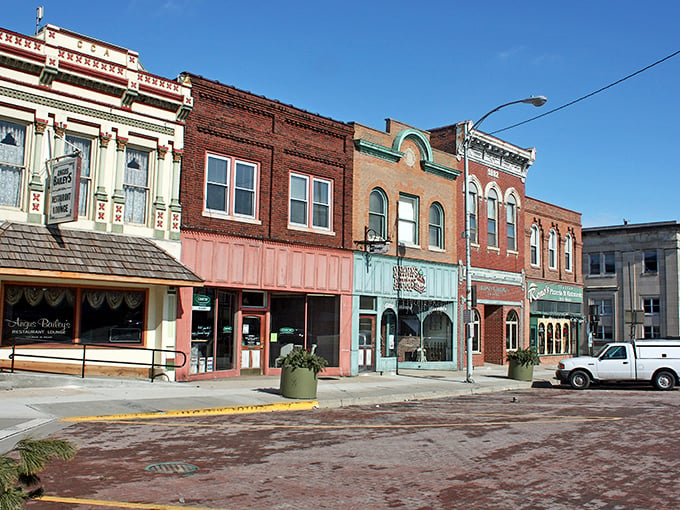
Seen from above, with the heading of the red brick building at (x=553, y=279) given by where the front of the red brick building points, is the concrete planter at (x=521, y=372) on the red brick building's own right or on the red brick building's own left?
on the red brick building's own right

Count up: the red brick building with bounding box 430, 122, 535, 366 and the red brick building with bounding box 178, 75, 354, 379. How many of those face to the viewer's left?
0

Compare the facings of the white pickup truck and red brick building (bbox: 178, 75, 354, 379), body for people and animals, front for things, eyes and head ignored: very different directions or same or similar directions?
very different directions

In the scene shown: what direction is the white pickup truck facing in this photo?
to the viewer's left

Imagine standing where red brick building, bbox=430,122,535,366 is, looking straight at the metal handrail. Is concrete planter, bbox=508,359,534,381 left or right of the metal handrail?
left

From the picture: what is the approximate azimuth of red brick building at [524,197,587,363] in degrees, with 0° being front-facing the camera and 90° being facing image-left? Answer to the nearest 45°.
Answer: approximately 315°

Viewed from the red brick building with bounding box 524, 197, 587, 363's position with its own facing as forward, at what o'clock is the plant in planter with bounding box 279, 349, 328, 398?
The plant in planter is roughly at 2 o'clock from the red brick building.
